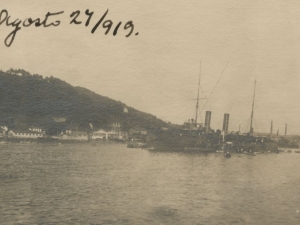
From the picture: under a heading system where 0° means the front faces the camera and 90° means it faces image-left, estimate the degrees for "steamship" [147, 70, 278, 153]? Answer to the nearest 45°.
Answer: approximately 90°
